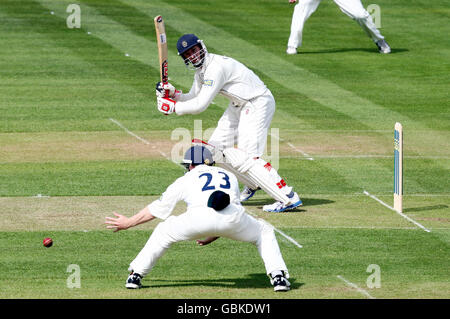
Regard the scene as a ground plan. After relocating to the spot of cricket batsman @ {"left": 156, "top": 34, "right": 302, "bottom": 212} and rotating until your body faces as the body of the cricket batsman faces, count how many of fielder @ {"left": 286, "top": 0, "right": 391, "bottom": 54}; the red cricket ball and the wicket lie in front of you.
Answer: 1

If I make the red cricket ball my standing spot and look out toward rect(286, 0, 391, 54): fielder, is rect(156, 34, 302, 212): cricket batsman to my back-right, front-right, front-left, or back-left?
front-right

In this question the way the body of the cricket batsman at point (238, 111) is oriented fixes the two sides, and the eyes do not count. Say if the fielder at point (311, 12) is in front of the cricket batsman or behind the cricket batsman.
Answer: behind

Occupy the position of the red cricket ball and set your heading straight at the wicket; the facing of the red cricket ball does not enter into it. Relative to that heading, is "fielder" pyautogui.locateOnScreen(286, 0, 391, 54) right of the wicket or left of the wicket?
left

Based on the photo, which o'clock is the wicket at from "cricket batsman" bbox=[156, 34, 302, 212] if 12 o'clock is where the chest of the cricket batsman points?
The wicket is roughly at 8 o'clock from the cricket batsman.

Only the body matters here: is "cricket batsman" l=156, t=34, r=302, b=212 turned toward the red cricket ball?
yes

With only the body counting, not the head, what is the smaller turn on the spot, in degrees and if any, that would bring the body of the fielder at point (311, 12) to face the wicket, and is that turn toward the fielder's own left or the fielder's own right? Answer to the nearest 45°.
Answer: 0° — they already face it

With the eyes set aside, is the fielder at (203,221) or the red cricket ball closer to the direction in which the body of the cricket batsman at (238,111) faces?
the red cricket ball

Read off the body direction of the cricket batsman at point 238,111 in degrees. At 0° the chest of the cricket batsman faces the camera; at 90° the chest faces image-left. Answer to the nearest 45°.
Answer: approximately 45°

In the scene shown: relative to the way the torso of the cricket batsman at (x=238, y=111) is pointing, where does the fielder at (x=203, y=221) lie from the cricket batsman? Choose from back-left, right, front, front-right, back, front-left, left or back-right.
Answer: front-left

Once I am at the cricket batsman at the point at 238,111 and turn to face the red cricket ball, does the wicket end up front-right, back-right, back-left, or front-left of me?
back-left

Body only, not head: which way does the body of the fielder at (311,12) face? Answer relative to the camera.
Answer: toward the camera

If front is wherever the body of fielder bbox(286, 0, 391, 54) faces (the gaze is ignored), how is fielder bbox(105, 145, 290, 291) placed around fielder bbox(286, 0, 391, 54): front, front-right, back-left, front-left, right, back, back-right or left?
front

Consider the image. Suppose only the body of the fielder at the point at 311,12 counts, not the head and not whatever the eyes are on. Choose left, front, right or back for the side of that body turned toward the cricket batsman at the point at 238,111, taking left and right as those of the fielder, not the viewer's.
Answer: front
